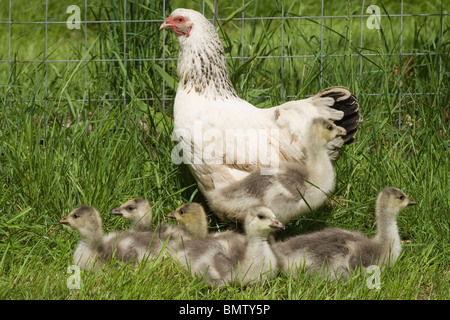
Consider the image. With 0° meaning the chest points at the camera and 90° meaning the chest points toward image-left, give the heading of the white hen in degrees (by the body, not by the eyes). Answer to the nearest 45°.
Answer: approximately 90°

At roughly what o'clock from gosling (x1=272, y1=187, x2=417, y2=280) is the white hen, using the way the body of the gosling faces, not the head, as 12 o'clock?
The white hen is roughly at 7 o'clock from the gosling.

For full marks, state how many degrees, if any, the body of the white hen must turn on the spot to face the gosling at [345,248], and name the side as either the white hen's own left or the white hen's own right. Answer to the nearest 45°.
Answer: approximately 135° to the white hen's own left

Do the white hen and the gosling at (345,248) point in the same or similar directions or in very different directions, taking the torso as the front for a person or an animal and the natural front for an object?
very different directions

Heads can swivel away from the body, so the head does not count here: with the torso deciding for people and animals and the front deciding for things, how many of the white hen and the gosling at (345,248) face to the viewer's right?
1

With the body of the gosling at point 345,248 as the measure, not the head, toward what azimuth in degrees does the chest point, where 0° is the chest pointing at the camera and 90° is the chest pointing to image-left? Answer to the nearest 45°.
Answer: approximately 270°

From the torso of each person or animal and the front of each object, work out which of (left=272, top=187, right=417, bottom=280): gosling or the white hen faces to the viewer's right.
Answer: the gosling
